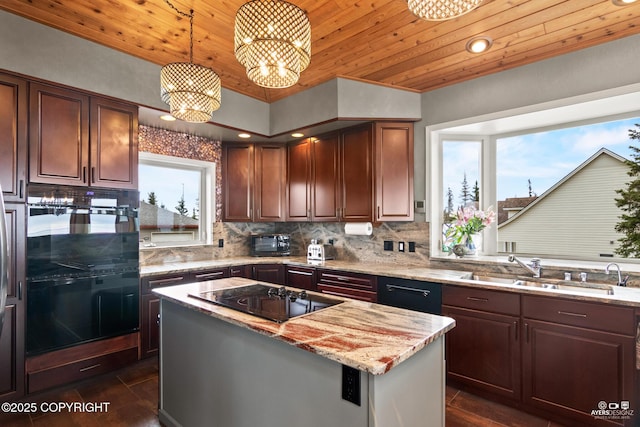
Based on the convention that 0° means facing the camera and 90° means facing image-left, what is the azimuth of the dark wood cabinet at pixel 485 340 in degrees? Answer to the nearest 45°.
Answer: approximately 45°

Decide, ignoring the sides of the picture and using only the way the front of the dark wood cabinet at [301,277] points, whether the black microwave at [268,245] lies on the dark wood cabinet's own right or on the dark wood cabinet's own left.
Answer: on the dark wood cabinet's own right

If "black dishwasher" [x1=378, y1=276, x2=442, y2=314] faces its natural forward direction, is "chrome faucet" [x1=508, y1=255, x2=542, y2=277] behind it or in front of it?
behind

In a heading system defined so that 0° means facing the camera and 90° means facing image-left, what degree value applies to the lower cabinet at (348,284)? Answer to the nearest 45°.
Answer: approximately 45°

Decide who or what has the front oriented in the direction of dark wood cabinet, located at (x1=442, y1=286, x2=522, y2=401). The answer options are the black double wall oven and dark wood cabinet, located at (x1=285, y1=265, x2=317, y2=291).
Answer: the black double wall oven
